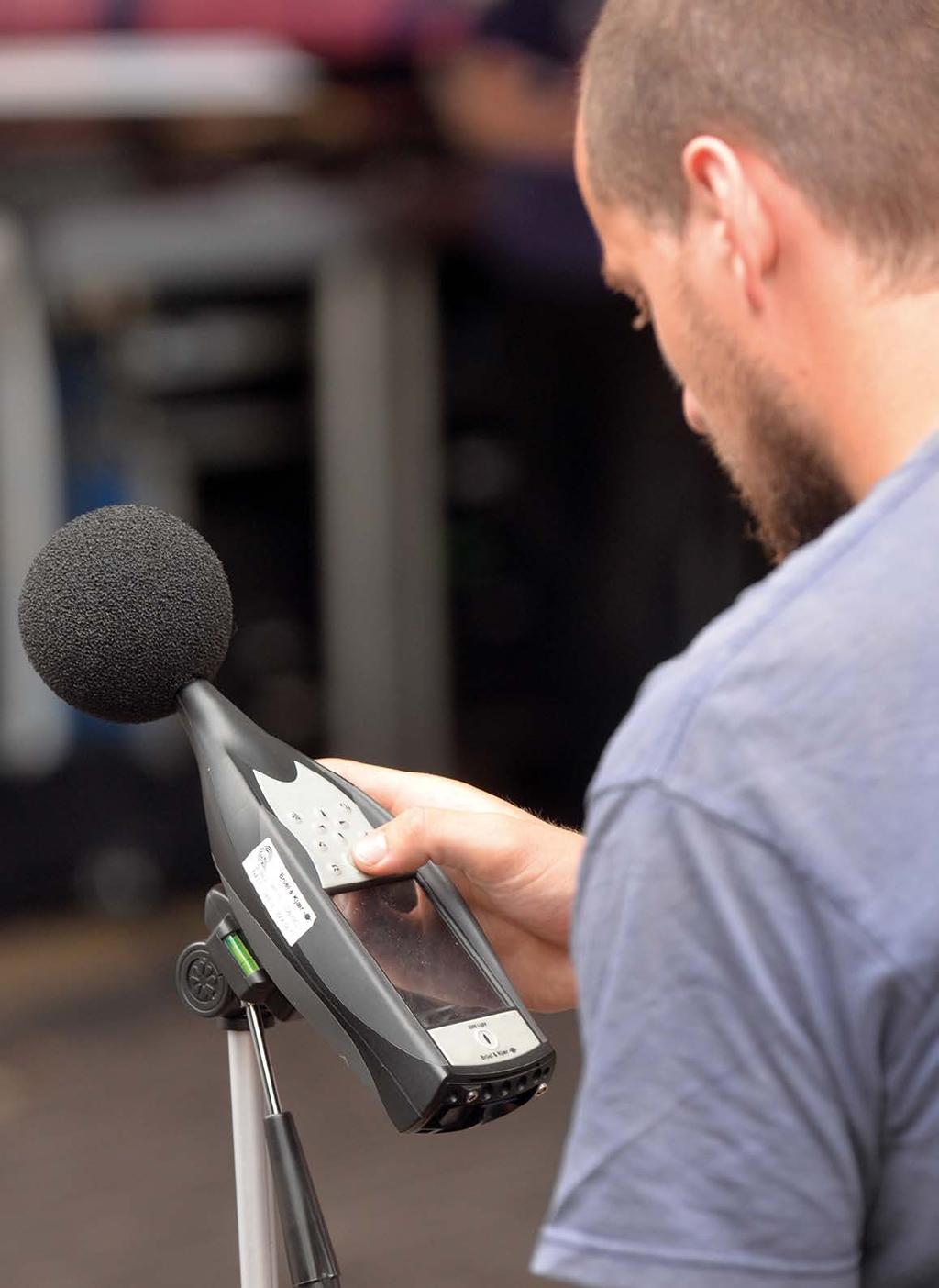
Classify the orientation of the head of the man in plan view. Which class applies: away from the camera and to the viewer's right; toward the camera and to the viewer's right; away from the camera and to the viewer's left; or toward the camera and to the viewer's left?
away from the camera and to the viewer's left

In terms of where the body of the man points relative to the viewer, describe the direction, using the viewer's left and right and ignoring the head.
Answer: facing away from the viewer and to the left of the viewer
